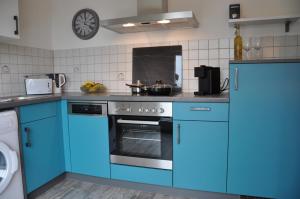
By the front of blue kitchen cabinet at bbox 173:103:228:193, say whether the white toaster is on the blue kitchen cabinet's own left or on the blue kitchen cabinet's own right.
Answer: on the blue kitchen cabinet's own right

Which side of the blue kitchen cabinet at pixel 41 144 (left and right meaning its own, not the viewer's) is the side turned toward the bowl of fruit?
left

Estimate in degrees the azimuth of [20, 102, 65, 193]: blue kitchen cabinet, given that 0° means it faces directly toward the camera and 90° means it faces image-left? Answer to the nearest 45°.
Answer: approximately 315°

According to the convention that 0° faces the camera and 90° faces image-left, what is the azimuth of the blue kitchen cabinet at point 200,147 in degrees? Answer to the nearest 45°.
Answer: approximately 0°

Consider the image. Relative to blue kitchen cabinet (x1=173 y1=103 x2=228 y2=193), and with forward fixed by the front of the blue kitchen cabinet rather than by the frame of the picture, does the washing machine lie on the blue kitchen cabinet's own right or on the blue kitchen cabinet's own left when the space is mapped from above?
on the blue kitchen cabinet's own right

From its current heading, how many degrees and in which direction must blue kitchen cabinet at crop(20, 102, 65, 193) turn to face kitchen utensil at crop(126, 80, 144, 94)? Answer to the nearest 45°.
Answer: approximately 45° to its left
